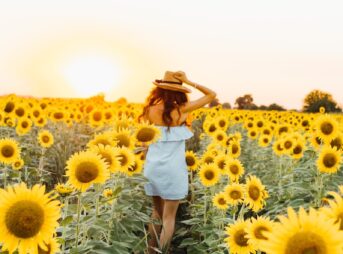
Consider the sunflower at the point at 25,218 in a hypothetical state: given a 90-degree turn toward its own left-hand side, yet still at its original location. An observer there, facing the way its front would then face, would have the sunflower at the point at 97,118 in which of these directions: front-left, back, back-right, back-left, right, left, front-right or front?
left

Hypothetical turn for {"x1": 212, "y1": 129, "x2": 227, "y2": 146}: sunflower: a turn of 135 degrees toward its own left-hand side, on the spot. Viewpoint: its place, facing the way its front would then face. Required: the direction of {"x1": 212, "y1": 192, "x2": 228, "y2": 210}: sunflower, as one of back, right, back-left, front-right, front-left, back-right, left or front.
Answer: back-right

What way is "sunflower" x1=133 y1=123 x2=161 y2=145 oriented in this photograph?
toward the camera

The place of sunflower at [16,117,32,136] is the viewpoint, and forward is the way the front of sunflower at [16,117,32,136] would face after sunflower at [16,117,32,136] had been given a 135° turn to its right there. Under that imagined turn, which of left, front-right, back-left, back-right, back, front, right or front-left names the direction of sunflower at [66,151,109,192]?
back-left

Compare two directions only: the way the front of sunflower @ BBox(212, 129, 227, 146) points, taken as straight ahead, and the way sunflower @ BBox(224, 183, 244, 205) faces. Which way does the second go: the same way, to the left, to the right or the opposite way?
the same way

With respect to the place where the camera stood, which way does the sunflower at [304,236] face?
facing the viewer

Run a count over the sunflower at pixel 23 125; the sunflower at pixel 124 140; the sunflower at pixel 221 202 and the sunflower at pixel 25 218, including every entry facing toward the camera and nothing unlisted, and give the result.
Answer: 4

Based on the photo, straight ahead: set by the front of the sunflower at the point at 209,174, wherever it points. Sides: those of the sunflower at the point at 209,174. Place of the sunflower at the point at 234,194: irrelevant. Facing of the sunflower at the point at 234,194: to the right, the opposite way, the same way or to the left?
the same way

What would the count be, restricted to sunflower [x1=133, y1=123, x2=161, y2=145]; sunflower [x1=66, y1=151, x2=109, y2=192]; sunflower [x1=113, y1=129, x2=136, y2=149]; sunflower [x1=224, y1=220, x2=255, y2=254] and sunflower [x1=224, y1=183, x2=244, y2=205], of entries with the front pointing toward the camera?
5

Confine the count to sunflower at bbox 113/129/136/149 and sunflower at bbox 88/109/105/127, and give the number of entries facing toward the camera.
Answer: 2

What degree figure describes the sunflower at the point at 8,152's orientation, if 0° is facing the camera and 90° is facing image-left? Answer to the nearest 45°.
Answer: approximately 0°

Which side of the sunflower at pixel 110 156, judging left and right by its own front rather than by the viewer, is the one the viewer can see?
front

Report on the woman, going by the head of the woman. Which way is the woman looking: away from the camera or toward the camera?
away from the camera

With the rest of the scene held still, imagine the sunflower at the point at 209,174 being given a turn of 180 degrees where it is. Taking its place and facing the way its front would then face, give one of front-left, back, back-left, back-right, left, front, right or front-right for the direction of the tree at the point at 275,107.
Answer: front

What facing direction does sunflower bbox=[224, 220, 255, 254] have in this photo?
toward the camera

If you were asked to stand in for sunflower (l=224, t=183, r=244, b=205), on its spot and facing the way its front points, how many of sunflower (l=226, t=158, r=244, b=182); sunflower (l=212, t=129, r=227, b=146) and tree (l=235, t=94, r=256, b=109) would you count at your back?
3

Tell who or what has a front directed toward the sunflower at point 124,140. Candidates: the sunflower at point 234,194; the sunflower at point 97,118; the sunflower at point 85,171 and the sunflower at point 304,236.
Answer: the sunflower at point 97,118

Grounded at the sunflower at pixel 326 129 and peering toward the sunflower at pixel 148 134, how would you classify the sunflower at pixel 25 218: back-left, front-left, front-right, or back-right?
front-left

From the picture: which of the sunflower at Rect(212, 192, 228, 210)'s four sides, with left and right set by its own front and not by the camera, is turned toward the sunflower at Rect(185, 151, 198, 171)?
back
